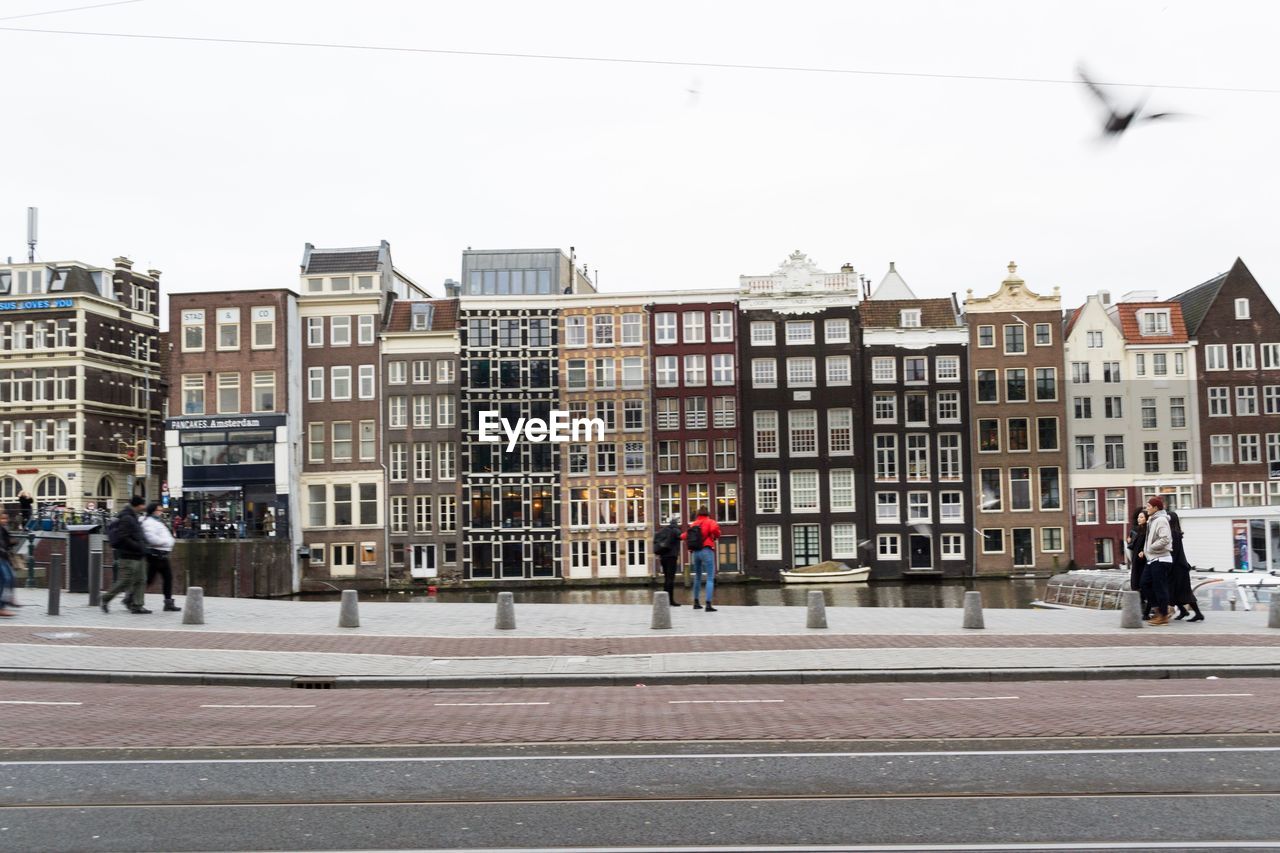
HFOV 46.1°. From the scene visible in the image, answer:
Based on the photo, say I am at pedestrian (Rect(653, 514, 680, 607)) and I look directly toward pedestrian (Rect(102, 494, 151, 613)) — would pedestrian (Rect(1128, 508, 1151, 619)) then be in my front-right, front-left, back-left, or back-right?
back-left

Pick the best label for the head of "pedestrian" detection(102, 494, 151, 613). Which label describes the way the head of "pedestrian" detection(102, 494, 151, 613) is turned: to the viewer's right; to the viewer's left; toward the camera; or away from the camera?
to the viewer's right

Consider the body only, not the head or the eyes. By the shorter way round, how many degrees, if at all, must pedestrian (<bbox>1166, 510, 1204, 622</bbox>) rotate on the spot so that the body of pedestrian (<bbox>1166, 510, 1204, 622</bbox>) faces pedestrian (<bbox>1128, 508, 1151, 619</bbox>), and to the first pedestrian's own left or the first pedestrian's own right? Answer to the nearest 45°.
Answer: approximately 45° to the first pedestrian's own right

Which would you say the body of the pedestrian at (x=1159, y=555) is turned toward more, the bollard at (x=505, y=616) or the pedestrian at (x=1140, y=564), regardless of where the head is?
the bollard

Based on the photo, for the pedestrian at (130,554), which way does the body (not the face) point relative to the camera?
to the viewer's right

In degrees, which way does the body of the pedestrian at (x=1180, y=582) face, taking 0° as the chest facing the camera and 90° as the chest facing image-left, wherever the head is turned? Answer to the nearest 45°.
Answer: approximately 90°

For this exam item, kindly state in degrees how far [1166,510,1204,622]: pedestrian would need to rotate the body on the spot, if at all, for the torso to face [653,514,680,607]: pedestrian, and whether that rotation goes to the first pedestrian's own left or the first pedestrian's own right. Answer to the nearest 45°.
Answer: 0° — they already face them

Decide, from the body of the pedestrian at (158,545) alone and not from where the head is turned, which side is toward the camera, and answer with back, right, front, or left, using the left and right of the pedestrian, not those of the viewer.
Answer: right

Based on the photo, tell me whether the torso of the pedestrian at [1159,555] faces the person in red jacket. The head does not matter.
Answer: yes

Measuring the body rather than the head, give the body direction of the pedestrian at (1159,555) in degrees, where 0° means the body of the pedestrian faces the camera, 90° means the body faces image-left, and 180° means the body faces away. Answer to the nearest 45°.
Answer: approximately 90°
